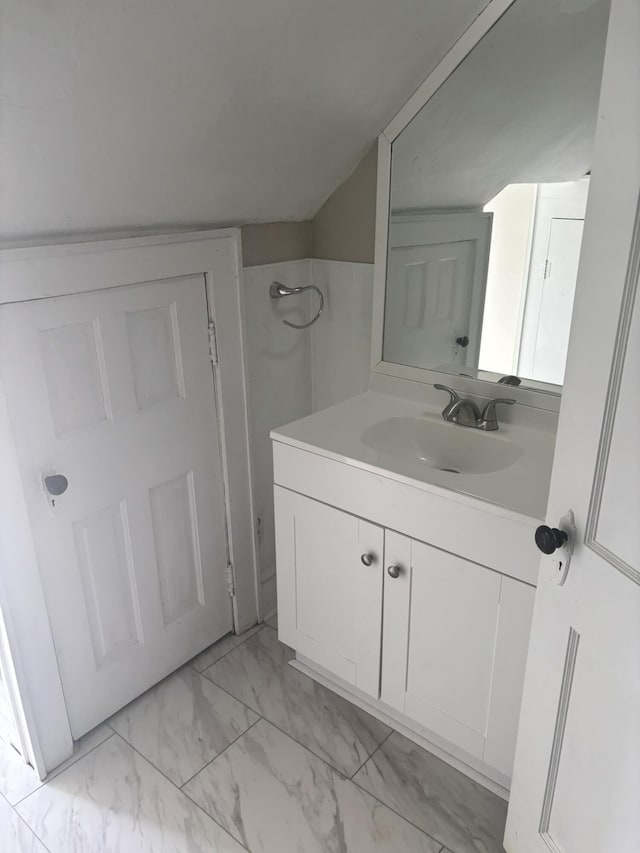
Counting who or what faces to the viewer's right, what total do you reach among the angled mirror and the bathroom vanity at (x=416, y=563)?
0

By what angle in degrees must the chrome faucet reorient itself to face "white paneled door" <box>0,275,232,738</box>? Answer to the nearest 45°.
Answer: approximately 45° to its right

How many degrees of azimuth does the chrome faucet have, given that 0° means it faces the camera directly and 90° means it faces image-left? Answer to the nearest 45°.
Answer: approximately 45°
